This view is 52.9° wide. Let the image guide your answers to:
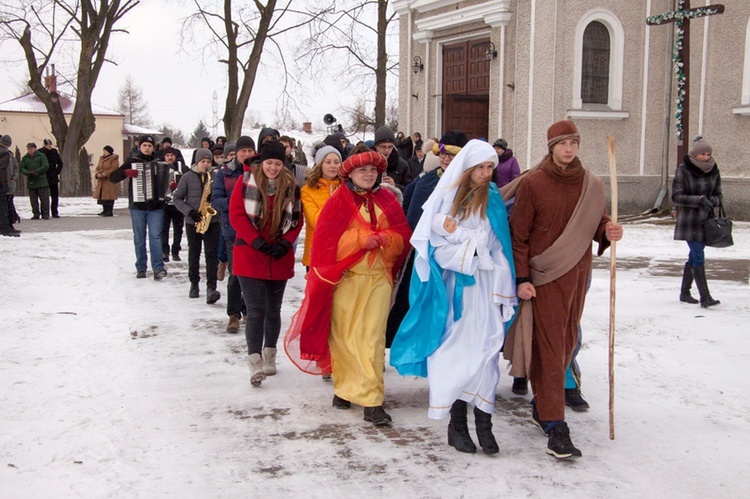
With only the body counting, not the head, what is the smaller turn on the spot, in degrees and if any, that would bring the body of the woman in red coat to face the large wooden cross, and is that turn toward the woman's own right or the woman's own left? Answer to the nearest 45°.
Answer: approximately 135° to the woman's own left

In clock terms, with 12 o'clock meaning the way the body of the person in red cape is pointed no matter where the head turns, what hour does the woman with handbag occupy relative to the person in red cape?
The woman with handbag is roughly at 9 o'clock from the person in red cape.

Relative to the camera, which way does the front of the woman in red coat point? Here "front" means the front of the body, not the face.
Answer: toward the camera

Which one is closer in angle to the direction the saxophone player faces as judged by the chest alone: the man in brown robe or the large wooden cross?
the man in brown robe

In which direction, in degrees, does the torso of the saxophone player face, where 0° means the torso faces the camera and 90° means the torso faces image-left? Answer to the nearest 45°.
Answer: approximately 315°

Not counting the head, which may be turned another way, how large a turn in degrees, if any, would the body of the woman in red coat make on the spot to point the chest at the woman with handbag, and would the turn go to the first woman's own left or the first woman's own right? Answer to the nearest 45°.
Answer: approximately 90° to the first woman's own left

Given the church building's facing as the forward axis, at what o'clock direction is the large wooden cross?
The large wooden cross is roughly at 9 o'clock from the church building.

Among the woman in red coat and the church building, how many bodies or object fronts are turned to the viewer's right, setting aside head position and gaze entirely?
0

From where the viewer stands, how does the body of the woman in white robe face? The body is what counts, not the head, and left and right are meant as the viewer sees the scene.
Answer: facing the viewer and to the right of the viewer

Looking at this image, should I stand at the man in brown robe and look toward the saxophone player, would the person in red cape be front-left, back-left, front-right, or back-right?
front-left

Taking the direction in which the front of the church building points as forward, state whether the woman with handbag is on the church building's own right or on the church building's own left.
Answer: on the church building's own left

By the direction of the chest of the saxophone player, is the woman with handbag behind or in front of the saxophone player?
in front

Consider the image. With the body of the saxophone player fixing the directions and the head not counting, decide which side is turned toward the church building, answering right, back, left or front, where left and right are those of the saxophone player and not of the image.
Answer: left

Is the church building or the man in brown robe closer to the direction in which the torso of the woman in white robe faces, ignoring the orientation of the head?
the man in brown robe
